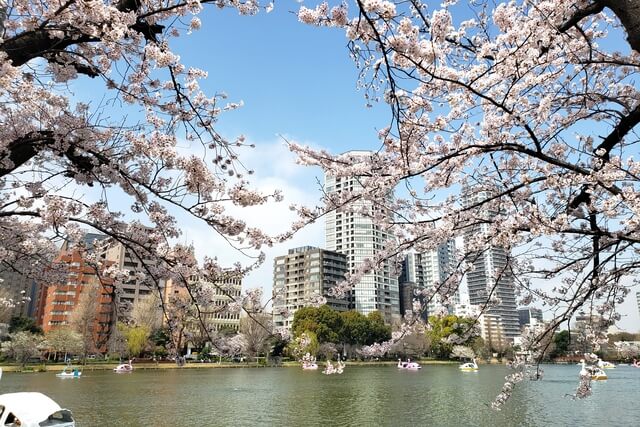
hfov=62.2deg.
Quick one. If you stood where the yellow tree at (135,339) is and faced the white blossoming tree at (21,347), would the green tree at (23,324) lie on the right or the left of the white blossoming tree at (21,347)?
right

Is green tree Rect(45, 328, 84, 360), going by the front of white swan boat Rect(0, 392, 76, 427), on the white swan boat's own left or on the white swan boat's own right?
on the white swan boat's own right

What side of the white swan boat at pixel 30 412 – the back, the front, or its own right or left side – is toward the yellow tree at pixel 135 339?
right

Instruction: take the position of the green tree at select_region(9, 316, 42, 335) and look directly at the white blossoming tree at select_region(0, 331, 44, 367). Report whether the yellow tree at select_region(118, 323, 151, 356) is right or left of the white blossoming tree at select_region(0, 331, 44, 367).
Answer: left

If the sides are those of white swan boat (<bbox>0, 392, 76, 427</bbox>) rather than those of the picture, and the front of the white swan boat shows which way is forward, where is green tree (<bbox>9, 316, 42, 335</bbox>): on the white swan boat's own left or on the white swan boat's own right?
on the white swan boat's own right

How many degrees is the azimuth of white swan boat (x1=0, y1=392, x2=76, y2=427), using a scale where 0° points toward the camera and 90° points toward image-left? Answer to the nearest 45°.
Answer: approximately 90°
